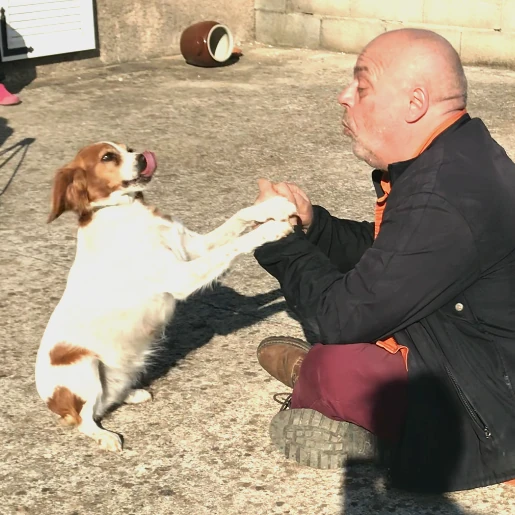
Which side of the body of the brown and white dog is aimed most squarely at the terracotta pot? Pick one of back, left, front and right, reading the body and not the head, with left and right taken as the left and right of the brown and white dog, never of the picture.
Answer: left

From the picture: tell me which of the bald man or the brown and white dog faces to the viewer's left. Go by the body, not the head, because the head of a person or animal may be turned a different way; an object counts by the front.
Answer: the bald man

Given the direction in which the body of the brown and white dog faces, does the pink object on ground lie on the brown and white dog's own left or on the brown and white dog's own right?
on the brown and white dog's own left

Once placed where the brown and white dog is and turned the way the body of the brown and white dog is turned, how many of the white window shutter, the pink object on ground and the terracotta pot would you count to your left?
3

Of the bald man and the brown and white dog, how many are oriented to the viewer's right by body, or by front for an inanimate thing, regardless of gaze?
1

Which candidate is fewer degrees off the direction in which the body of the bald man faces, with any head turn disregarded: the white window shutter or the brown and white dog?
the brown and white dog

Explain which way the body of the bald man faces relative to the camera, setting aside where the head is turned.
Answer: to the viewer's left

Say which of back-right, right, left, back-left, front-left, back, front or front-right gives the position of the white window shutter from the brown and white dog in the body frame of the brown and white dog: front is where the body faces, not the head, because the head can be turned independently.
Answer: left

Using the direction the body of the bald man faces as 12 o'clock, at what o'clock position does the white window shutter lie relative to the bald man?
The white window shutter is roughly at 2 o'clock from the bald man.

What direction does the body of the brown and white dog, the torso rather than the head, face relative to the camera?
to the viewer's right

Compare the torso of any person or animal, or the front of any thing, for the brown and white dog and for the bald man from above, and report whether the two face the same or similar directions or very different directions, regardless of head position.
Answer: very different directions

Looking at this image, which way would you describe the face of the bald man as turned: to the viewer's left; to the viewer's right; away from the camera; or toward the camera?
to the viewer's left
